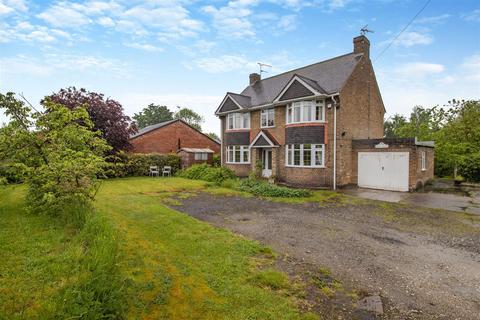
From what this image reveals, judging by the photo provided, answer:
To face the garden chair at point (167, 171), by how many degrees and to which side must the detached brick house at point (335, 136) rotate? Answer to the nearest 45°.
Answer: approximately 45° to its right

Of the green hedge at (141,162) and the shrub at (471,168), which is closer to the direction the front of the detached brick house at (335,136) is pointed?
the green hedge

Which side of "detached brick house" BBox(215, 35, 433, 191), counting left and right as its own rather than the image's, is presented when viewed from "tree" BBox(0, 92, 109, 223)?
front

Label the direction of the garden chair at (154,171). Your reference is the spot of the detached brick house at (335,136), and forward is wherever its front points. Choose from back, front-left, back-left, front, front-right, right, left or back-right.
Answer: front-right

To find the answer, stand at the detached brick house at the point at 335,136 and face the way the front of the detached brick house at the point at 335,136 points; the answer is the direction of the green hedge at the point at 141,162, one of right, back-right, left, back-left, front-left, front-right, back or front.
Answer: front-right

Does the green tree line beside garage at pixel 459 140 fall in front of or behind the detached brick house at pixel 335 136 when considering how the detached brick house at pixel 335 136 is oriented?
behind

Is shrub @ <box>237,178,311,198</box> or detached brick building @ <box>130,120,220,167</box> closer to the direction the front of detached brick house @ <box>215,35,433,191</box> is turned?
the shrub

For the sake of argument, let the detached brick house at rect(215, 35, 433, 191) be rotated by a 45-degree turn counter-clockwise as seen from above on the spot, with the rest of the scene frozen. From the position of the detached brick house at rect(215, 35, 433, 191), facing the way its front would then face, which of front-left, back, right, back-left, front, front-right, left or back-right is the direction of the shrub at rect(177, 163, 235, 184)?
right

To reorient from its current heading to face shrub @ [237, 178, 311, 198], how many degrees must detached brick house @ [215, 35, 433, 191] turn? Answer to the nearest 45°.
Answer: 0° — it already faces it

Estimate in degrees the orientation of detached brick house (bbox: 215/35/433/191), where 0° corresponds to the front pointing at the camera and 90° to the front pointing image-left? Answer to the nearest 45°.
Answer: approximately 45°
